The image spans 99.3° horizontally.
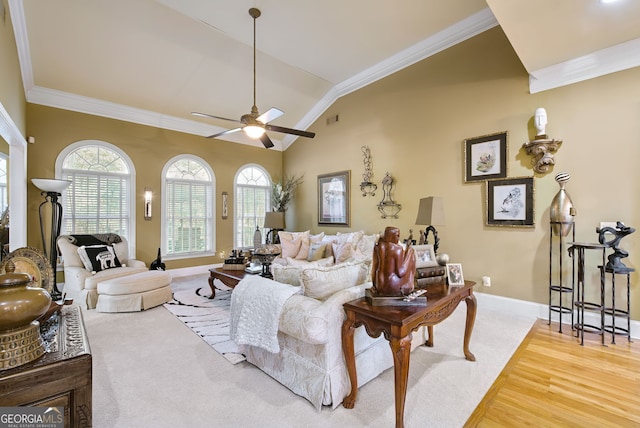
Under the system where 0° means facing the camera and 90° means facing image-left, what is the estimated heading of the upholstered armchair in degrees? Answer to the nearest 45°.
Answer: approximately 315°

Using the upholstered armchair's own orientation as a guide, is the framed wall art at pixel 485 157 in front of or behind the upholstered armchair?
in front

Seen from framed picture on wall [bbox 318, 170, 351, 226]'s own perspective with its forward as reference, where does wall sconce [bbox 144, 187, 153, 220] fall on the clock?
The wall sconce is roughly at 1 o'clock from the framed picture on wall.

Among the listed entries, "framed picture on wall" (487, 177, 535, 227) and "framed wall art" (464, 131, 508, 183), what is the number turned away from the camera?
0

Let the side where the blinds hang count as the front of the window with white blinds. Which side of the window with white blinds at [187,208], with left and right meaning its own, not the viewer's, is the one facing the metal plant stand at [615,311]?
front

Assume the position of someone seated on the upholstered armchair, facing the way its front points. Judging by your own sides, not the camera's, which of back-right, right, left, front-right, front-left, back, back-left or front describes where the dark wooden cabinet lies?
front-right

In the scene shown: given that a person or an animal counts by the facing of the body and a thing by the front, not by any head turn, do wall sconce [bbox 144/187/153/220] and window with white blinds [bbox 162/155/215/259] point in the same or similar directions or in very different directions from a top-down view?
same or similar directions

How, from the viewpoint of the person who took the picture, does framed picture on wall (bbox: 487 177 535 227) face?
facing the viewer and to the left of the viewer

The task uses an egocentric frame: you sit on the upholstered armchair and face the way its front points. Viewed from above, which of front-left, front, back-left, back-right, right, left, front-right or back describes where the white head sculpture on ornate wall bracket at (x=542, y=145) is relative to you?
front

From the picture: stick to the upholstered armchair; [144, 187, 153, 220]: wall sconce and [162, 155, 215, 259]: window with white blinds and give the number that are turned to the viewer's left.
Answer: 0

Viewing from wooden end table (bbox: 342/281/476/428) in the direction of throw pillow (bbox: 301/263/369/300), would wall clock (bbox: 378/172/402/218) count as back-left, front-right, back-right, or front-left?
front-right

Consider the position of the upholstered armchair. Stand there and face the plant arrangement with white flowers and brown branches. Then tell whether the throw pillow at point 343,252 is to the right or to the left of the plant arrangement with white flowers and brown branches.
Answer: right

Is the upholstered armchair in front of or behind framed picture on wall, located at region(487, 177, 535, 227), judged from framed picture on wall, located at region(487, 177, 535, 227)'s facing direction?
in front
